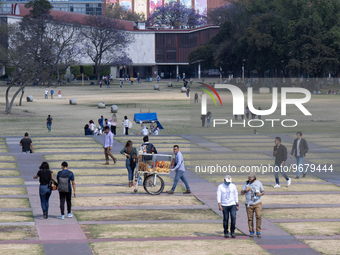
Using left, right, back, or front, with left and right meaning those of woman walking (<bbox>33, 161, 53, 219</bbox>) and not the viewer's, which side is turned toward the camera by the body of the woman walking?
back

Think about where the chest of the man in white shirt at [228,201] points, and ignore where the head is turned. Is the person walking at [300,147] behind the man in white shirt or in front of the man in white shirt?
behind

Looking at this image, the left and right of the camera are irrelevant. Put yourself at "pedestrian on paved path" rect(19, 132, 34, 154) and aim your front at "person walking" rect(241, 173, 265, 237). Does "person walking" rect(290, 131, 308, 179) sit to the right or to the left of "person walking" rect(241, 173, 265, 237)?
left

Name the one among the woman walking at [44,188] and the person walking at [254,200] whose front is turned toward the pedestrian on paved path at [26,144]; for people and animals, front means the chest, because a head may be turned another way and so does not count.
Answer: the woman walking
